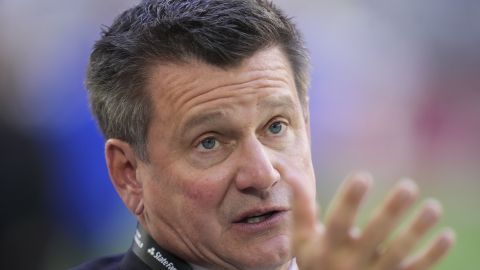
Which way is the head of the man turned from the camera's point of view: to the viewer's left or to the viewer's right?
to the viewer's right

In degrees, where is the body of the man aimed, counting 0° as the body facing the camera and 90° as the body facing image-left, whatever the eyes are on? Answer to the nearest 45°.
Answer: approximately 315°
